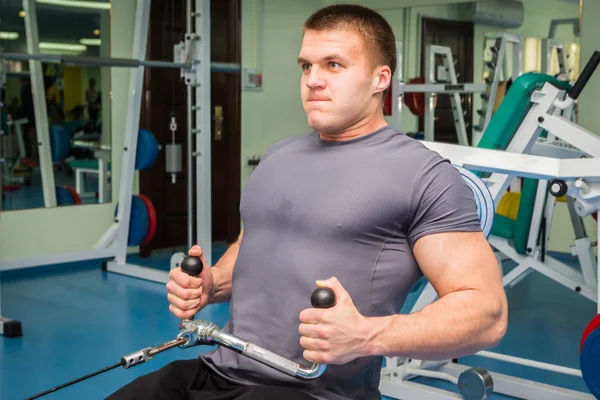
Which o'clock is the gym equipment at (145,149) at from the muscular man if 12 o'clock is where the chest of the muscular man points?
The gym equipment is roughly at 4 o'clock from the muscular man.

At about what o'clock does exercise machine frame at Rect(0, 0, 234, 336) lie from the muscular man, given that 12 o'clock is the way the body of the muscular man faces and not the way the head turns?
The exercise machine frame is roughly at 4 o'clock from the muscular man.

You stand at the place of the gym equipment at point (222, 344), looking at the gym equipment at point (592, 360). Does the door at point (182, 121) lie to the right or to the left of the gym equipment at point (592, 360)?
left

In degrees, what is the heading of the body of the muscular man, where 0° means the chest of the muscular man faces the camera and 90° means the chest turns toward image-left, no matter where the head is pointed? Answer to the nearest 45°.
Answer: approximately 45°

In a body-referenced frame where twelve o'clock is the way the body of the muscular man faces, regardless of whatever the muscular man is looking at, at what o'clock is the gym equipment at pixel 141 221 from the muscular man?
The gym equipment is roughly at 4 o'clock from the muscular man.
